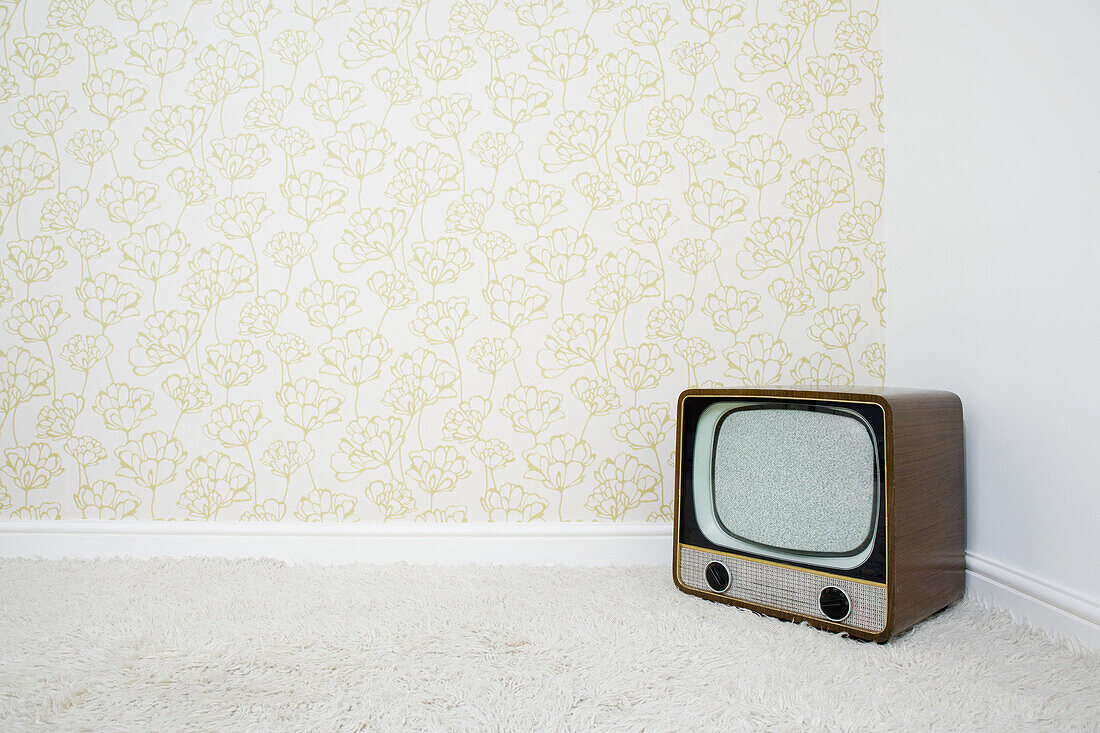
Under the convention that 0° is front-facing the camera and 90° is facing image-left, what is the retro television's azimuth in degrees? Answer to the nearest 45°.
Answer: approximately 45°
